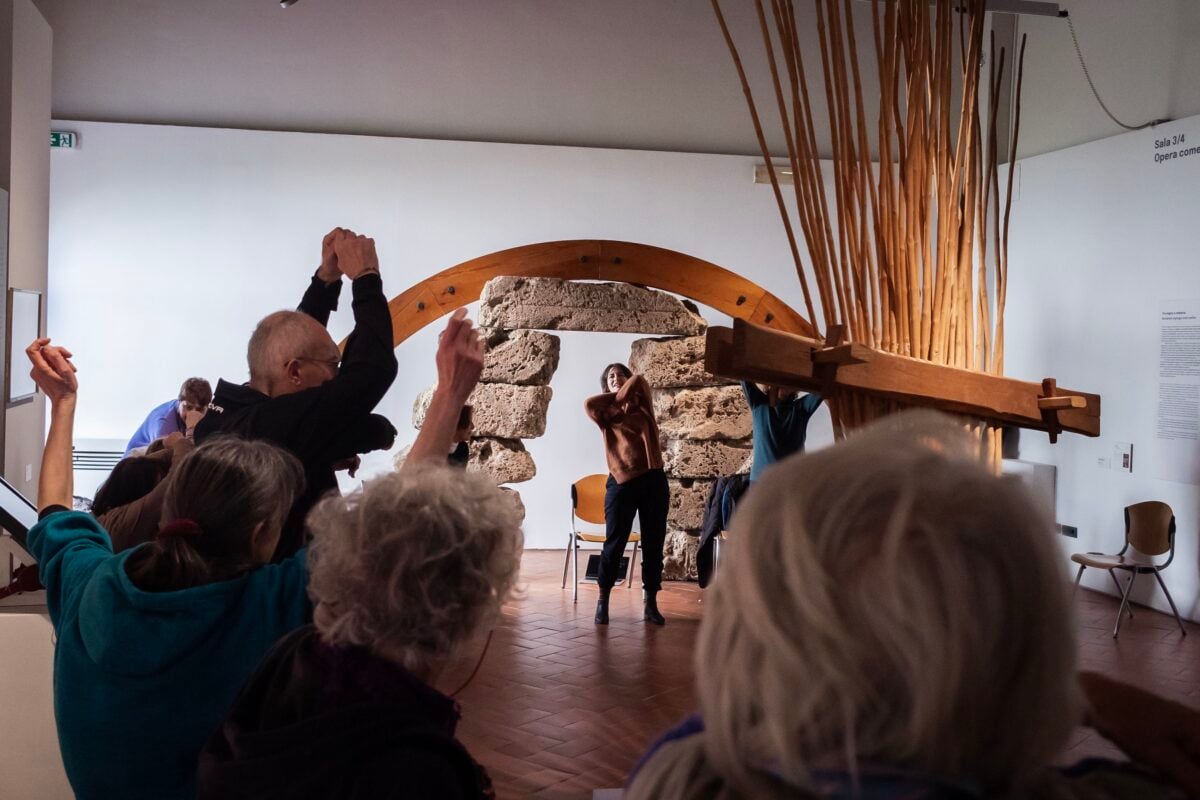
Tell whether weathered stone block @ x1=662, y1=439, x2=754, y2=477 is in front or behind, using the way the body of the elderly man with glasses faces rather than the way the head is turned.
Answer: in front

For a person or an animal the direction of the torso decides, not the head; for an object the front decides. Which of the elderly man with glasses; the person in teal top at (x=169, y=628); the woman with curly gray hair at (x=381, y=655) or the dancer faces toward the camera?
the dancer

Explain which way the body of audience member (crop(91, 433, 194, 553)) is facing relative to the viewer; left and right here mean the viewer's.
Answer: facing away from the viewer and to the right of the viewer

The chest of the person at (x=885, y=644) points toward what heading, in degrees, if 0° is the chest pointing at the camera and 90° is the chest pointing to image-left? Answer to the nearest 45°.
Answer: approximately 180°

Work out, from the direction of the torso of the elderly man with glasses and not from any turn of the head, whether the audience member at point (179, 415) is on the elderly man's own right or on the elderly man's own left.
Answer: on the elderly man's own left

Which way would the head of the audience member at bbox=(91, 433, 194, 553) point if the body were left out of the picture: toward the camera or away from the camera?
away from the camera

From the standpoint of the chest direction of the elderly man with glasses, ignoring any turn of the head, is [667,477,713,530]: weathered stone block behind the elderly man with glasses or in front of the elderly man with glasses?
in front

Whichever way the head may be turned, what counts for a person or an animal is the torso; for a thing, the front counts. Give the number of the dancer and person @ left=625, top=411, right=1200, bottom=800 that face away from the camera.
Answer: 1

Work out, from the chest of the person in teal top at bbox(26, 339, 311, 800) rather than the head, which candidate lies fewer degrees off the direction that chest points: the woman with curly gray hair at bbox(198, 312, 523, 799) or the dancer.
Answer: the dancer

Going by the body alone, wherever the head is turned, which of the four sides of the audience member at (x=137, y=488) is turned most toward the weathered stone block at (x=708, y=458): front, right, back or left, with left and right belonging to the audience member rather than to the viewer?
front

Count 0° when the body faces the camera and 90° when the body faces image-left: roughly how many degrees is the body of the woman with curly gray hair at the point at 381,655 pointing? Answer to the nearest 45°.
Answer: approximately 225°

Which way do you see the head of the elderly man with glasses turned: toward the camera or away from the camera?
away from the camera

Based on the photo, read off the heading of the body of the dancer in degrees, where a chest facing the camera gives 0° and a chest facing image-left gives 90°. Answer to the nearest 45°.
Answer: approximately 0°

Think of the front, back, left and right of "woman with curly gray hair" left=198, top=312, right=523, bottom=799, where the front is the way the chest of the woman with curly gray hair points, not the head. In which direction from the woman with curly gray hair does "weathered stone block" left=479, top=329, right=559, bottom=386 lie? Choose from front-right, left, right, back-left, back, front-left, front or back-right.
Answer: front-left
